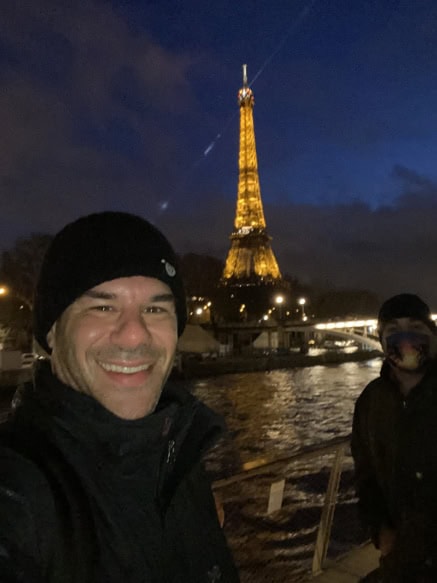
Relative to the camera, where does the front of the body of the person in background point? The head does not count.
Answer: toward the camera

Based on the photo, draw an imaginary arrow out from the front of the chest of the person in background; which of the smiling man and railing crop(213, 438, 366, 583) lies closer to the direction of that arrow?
the smiling man

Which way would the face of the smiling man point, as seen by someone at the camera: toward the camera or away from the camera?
toward the camera

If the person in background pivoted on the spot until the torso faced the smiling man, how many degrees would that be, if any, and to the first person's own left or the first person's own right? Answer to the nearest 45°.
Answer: approximately 45° to the first person's own right

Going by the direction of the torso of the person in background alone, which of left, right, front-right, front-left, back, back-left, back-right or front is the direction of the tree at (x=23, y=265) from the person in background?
back-right
